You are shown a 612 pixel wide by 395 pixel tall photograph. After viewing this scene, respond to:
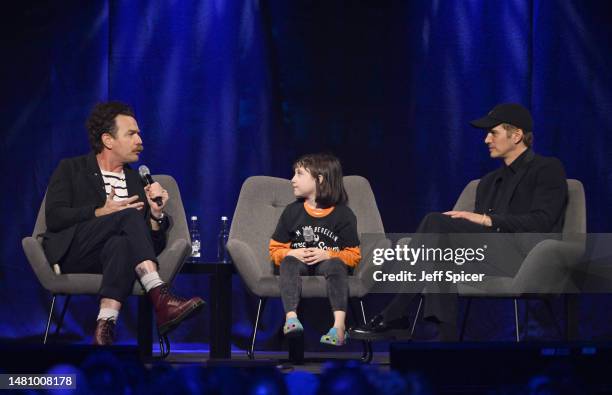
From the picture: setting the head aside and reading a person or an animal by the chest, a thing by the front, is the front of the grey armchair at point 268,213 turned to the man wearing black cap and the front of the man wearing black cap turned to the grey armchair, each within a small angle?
no

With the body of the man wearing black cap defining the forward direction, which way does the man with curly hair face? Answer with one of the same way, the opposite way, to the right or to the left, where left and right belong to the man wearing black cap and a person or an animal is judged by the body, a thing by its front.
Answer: to the left

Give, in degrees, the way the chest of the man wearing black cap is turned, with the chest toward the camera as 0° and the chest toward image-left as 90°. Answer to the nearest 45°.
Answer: approximately 45°

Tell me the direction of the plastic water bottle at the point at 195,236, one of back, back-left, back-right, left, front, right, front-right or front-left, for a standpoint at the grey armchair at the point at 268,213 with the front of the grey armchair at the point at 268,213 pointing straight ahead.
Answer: back-right

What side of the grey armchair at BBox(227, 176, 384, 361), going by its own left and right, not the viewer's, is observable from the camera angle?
front

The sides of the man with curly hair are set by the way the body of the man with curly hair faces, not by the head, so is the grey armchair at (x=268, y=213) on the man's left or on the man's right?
on the man's left

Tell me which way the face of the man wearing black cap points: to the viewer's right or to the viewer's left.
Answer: to the viewer's left

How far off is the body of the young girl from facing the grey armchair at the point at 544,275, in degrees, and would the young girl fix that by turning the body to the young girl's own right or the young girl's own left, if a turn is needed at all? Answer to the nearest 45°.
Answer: approximately 90° to the young girl's own left

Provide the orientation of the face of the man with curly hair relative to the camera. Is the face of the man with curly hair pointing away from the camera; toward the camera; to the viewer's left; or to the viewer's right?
to the viewer's right

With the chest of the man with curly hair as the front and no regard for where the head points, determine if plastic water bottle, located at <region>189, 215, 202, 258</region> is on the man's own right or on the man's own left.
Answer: on the man's own left

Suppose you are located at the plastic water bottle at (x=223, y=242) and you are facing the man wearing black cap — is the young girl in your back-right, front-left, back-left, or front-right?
front-right
